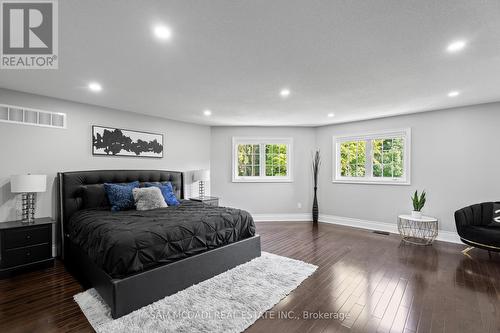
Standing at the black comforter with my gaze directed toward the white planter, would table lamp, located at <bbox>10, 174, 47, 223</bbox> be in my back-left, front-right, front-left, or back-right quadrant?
back-left

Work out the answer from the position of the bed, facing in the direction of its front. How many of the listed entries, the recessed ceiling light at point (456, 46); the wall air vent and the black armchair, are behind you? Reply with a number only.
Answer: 1

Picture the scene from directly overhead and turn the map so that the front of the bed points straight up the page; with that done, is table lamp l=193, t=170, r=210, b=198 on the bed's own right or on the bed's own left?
on the bed's own left

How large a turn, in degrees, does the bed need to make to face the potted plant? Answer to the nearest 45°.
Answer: approximately 45° to its left

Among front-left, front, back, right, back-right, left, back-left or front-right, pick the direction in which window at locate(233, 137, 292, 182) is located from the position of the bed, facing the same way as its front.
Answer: left

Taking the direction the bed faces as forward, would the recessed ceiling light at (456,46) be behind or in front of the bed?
in front

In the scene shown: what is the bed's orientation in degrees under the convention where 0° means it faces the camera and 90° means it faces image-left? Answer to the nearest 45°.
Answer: approximately 315°
